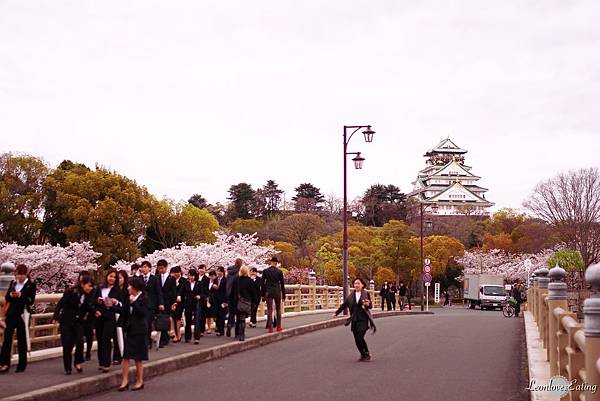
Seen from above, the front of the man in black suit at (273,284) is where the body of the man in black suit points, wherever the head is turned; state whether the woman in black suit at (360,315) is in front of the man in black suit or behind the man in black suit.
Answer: behind

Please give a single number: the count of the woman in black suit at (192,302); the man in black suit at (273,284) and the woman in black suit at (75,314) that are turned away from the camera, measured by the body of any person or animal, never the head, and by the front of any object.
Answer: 1

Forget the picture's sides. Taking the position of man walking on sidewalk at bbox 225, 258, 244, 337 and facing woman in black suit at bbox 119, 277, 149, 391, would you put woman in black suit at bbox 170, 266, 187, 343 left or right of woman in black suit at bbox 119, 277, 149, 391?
right

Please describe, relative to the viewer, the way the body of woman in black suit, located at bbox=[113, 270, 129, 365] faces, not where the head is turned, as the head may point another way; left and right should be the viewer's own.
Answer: facing the viewer and to the left of the viewer

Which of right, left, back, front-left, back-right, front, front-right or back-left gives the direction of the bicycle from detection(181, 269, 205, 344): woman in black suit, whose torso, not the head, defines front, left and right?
back-left

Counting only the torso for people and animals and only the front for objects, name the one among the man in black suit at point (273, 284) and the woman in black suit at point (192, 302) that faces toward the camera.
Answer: the woman in black suit

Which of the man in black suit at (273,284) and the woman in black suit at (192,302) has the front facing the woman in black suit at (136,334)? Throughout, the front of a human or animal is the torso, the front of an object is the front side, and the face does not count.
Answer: the woman in black suit at (192,302)

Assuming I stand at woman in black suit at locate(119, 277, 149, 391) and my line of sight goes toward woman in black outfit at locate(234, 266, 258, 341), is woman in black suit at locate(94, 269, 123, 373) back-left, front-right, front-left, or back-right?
front-left

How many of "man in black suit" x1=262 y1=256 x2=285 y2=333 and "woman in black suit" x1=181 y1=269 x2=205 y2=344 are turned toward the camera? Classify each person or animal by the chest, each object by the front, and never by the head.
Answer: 1

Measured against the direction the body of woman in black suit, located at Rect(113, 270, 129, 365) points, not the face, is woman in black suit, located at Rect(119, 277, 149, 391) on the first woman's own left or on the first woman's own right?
on the first woman's own left

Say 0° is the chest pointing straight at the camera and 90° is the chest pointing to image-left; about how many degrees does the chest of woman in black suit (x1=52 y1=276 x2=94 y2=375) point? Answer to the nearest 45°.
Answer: approximately 315°

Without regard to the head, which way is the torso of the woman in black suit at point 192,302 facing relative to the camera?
toward the camera

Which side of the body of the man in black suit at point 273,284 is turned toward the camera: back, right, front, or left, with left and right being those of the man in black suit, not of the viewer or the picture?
back
